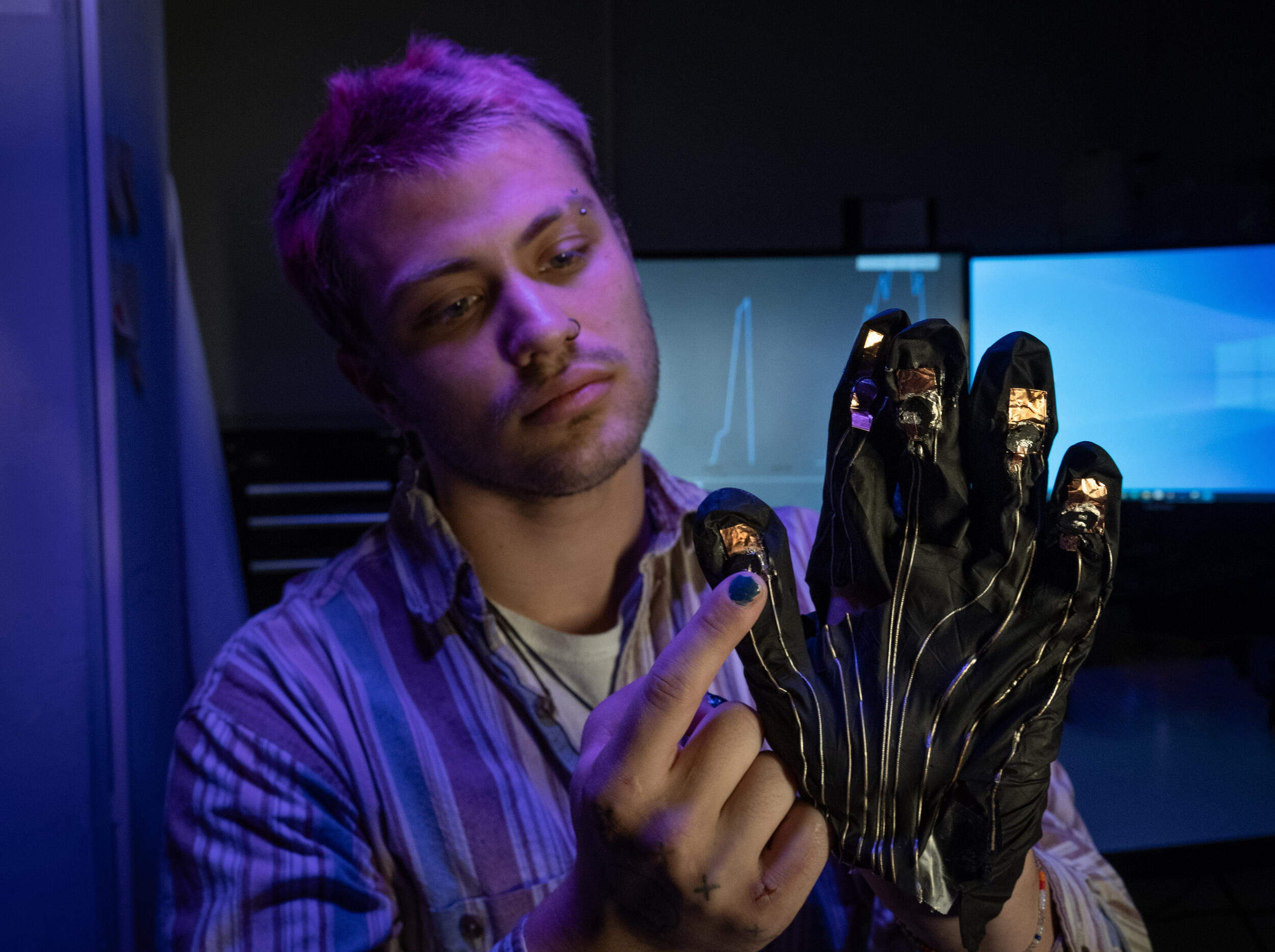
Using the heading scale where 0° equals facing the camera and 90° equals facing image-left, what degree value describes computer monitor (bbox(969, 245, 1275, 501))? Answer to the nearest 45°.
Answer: approximately 0°

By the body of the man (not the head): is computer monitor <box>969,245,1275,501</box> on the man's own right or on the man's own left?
on the man's own left

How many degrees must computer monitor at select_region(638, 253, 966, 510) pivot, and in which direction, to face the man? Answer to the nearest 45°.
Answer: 0° — it already faces them

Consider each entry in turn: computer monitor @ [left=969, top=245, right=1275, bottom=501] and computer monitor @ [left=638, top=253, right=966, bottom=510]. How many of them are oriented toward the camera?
2
